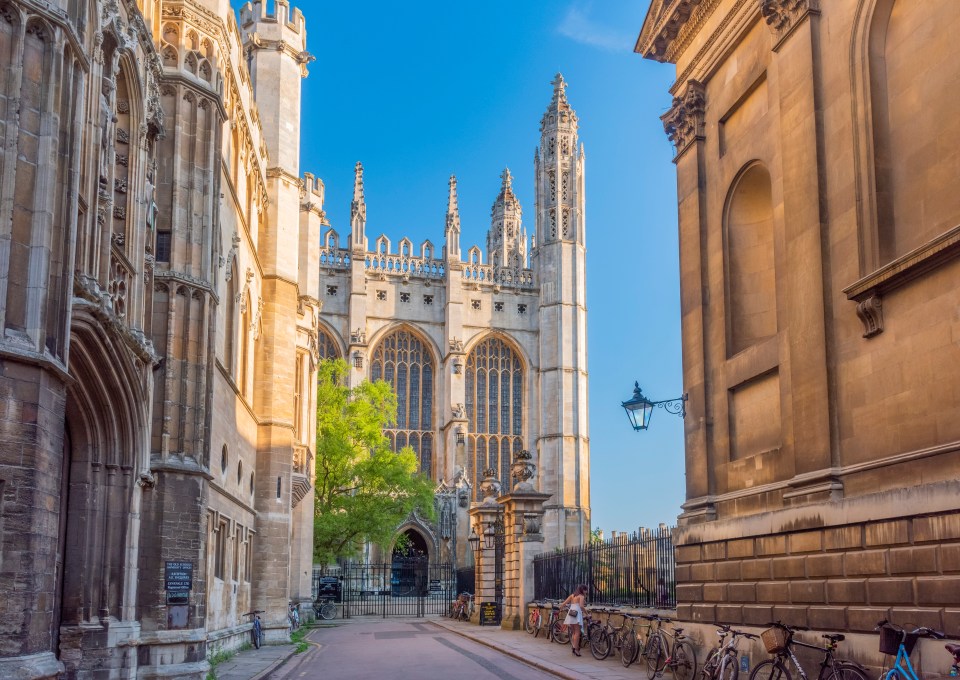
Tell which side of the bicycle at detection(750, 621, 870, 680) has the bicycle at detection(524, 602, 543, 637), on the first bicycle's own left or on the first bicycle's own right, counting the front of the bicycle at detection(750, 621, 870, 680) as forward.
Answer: on the first bicycle's own right

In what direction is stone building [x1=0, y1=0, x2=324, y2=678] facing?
to the viewer's right

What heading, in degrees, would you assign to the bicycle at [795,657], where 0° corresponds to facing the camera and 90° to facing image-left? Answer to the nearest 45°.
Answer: approximately 90°

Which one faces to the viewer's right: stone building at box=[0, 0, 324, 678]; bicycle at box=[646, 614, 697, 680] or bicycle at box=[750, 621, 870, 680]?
the stone building
